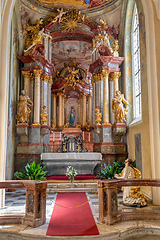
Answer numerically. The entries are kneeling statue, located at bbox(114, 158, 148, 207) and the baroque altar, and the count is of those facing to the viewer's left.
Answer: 1

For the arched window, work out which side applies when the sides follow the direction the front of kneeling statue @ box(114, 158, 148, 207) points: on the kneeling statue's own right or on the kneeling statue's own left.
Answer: on the kneeling statue's own right

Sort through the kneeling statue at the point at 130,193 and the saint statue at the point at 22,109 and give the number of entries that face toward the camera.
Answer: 1

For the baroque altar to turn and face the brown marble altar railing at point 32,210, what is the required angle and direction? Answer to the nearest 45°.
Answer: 0° — it already faces it

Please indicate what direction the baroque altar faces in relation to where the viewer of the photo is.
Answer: facing the viewer

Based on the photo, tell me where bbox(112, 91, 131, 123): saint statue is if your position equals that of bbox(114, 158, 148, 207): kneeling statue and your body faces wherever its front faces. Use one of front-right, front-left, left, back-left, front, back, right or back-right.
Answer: right

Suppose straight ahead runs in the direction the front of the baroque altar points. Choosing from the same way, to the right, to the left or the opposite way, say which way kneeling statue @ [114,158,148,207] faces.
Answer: to the right

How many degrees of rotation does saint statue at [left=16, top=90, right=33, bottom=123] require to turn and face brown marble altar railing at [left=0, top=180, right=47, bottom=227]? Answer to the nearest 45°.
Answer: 0° — it already faces it

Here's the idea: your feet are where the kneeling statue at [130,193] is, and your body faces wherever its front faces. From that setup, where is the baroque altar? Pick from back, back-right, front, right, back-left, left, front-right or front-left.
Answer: front-right

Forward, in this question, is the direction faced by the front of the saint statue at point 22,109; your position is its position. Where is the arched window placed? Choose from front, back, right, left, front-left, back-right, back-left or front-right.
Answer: left

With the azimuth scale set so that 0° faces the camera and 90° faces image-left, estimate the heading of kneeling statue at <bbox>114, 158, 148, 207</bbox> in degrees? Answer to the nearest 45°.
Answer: approximately 90°

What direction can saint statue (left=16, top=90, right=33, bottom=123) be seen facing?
toward the camera

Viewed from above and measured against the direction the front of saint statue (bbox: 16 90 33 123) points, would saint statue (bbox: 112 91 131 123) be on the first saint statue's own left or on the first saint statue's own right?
on the first saint statue's own left

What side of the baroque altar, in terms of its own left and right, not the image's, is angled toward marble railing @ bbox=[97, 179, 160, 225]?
front
